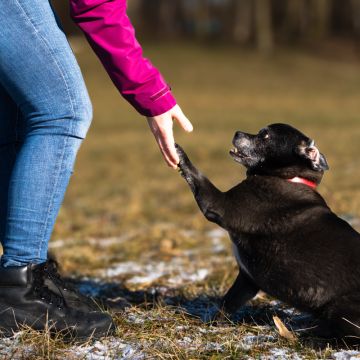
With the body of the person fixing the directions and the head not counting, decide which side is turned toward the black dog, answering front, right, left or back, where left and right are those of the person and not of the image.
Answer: front

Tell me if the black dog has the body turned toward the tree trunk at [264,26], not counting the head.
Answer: no

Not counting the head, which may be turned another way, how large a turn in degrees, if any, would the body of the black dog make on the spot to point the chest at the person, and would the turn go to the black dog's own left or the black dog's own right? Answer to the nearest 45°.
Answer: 0° — it already faces them

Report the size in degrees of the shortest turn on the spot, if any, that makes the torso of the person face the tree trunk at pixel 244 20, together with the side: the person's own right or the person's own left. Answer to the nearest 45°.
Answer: approximately 90° to the person's own left

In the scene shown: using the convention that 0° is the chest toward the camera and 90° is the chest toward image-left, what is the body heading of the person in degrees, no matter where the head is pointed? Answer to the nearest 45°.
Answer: approximately 270°

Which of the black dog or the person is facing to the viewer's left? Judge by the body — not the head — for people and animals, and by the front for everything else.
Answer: the black dog

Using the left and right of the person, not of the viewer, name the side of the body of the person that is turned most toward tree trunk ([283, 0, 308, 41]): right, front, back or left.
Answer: left

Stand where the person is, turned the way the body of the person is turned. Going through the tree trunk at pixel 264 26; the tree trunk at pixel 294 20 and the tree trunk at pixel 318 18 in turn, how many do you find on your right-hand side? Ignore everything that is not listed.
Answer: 0

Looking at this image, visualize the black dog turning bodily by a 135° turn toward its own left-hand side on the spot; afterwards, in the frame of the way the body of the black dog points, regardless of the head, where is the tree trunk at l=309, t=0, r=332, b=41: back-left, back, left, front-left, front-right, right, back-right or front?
back-left

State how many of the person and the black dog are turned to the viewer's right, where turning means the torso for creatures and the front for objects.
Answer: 1

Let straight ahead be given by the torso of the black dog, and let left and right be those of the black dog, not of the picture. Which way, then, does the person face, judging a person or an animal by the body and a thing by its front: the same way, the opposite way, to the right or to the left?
the opposite way

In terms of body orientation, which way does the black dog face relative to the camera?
to the viewer's left

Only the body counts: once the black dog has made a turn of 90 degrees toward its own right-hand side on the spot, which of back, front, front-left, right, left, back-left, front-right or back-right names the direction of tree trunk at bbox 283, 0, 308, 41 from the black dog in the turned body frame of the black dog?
front
